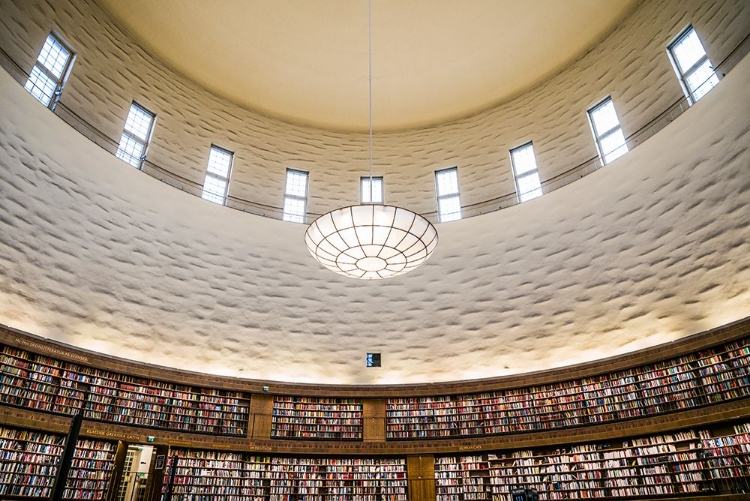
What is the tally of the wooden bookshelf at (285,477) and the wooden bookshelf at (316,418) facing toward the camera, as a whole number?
2

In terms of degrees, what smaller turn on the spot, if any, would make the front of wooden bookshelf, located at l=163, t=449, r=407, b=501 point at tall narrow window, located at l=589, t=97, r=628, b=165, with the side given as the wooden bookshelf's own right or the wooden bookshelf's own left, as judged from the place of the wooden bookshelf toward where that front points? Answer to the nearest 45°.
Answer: approximately 45° to the wooden bookshelf's own left

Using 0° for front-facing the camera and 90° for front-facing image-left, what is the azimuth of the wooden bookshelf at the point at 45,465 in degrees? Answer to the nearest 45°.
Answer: approximately 315°

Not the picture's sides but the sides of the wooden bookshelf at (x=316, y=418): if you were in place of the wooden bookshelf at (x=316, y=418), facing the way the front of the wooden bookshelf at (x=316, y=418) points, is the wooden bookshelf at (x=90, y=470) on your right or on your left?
on your right

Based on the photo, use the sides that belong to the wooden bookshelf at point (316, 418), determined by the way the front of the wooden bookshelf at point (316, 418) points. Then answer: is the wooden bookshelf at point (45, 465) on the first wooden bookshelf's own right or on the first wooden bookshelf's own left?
on the first wooden bookshelf's own right

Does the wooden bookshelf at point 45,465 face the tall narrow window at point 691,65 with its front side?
yes

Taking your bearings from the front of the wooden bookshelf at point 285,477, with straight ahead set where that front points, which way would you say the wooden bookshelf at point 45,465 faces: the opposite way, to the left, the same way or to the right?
to the left

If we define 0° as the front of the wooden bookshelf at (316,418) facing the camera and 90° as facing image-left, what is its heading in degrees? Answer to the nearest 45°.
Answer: approximately 0°

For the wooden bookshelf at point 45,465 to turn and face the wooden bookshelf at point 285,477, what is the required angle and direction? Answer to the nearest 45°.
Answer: approximately 45° to its left

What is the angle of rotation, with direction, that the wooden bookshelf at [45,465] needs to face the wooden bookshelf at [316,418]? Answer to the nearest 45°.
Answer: approximately 45° to its left

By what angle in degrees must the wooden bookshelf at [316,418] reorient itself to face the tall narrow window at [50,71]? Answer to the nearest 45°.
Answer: approximately 45° to its right
